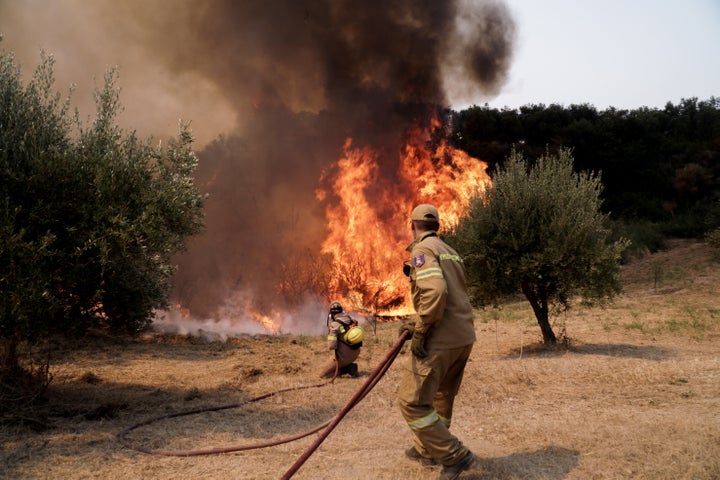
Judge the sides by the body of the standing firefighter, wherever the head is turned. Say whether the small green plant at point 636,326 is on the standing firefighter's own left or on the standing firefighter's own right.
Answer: on the standing firefighter's own right

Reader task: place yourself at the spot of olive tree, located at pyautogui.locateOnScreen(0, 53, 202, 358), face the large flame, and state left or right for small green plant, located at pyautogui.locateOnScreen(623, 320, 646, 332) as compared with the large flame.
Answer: right

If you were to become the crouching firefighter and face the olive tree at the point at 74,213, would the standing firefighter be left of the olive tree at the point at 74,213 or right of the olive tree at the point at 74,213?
left

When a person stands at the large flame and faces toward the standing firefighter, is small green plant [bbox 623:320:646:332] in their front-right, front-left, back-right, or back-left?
front-left

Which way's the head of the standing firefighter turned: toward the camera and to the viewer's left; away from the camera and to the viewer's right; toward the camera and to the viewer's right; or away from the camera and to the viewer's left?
away from the camera and to the viewer's left

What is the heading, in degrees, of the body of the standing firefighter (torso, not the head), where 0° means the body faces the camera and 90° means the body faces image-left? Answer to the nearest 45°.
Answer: approximately 135°

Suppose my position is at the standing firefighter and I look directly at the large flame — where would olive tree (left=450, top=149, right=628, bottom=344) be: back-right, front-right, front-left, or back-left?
front-right

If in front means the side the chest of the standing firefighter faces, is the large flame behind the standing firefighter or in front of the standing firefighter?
in front

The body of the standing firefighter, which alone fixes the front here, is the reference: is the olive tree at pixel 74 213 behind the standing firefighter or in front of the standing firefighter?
in front

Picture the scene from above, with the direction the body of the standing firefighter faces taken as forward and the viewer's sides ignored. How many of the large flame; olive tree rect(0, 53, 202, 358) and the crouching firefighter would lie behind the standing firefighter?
0

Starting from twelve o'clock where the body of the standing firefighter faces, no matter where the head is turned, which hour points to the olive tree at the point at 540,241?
The olive tree is roughly at 2 o'clock from the standing firefighter.

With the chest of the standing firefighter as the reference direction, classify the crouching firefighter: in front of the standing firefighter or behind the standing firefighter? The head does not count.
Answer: in front

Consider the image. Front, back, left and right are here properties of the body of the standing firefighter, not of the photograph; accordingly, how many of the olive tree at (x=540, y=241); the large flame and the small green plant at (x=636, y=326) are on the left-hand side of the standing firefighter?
0
